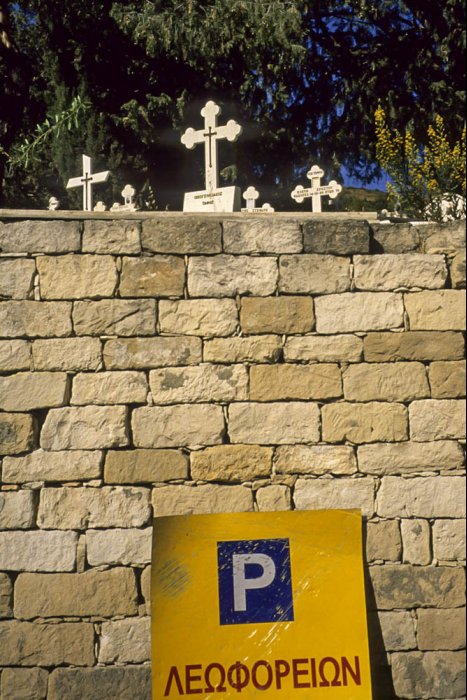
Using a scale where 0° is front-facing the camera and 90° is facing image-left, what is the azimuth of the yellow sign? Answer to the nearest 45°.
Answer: approximately 0°

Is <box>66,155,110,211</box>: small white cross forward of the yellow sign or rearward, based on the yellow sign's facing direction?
rearward
